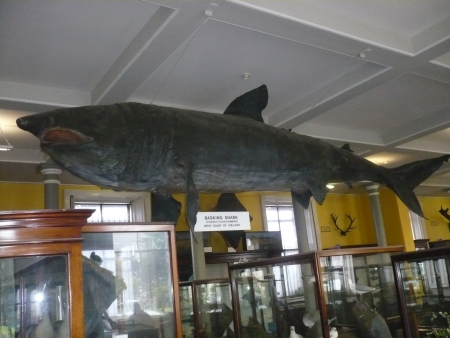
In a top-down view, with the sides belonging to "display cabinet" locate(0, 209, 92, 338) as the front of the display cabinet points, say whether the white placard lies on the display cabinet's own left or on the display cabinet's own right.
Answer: on the display cabinet's own left

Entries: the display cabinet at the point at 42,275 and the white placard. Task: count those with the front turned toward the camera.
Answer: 2

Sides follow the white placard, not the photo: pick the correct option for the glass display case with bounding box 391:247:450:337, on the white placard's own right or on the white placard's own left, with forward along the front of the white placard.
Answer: on the white placard's own left

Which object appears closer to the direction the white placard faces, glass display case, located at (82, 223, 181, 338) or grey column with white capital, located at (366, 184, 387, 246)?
the glass display case

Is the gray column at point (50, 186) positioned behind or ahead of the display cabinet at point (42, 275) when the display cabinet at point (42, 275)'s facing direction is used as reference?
behind

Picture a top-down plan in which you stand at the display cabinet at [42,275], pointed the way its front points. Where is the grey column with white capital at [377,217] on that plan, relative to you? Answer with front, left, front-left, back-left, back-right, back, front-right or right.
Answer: back-left

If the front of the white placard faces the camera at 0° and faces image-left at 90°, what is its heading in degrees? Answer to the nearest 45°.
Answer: approximately 0°

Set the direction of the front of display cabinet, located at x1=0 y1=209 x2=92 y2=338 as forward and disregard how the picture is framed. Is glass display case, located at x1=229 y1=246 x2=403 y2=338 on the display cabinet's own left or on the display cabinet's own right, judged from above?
on the display cabinet's own left

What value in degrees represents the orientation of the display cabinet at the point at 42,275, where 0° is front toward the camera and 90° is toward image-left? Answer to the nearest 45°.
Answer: approximately 0°

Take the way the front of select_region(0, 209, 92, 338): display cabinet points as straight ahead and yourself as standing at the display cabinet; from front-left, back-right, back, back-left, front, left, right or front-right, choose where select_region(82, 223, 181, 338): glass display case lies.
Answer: back-left

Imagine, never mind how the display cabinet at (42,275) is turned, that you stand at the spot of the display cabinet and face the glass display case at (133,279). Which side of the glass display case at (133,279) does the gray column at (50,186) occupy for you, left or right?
left
